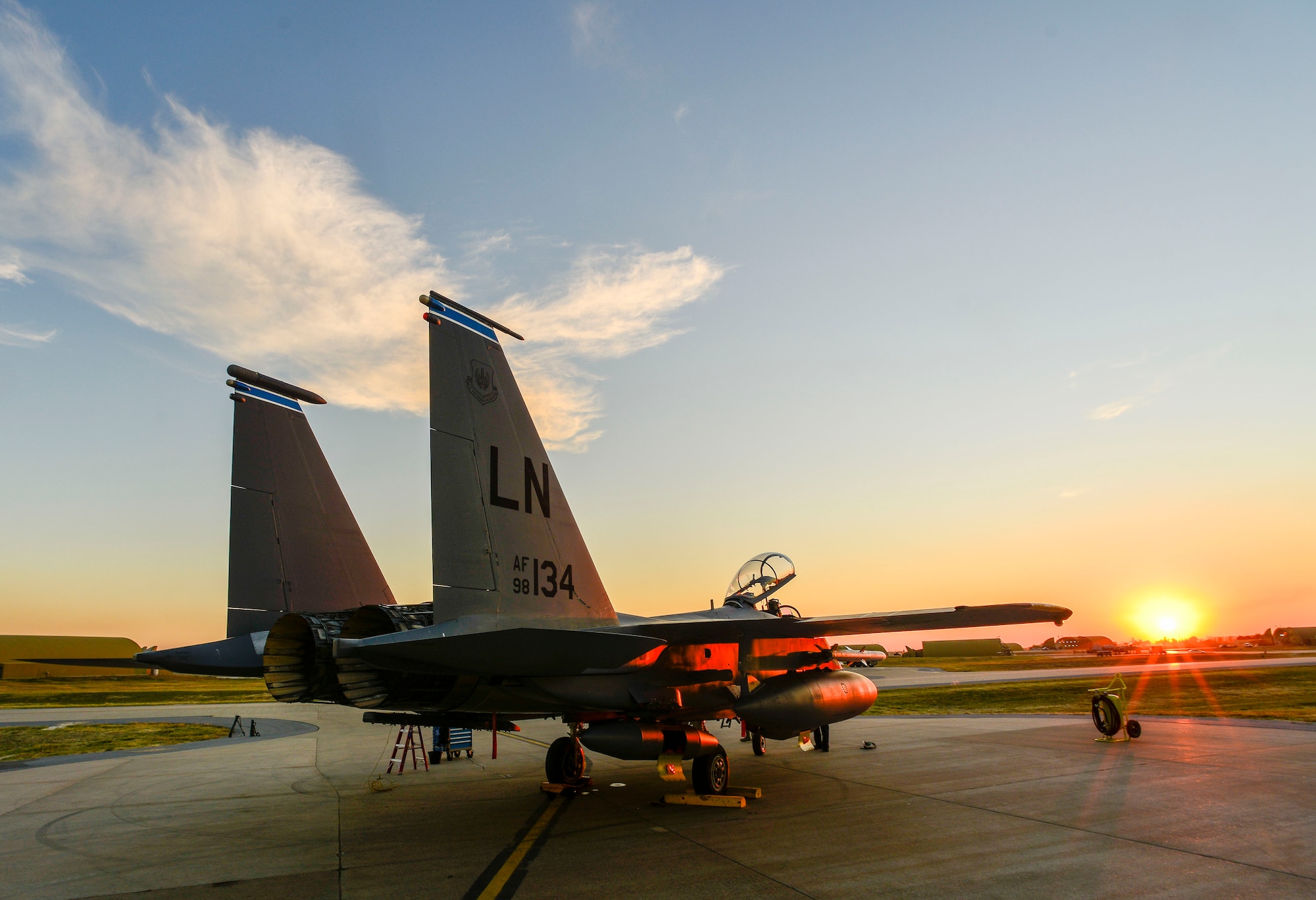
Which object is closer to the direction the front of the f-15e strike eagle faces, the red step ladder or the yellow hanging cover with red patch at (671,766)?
the yellow hanging cover with red patch

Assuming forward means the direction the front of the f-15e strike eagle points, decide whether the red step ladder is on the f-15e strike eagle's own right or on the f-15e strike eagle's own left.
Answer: on the f-15e strike eagle's own left

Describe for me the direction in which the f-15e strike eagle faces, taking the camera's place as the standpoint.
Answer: facing away from the viewer and to the right of the viewer

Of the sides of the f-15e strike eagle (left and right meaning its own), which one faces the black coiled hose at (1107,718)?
front
